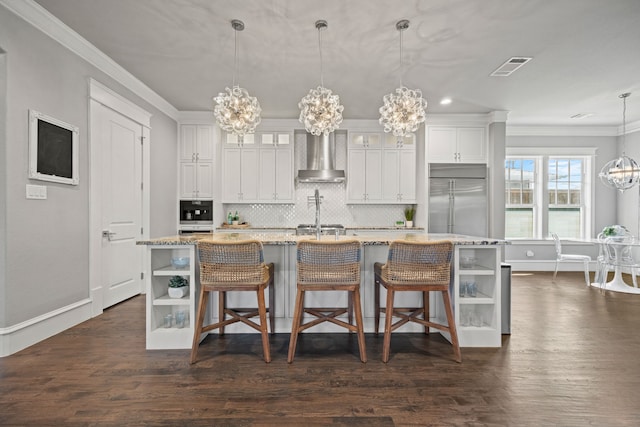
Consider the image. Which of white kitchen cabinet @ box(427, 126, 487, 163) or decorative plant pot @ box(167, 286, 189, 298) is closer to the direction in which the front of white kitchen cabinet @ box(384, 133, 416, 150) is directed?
the decorative plant pot

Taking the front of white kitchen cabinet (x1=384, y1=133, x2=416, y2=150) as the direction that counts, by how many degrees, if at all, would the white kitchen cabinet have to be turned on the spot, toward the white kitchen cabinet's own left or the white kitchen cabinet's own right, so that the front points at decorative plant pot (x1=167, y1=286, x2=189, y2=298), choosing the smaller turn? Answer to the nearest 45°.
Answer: approximately 45° to the white kitchen cabinet's own right

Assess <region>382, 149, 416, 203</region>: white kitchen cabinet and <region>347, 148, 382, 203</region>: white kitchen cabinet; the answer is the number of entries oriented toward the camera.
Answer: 2

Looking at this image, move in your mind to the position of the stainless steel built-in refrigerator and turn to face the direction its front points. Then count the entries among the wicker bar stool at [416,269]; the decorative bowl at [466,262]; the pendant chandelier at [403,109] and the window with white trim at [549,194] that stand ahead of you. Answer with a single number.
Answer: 3

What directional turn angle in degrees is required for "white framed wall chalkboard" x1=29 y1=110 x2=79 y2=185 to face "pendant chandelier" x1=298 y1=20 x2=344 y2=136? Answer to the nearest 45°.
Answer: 0° — it already faces it

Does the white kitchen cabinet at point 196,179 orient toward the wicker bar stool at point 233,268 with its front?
yes

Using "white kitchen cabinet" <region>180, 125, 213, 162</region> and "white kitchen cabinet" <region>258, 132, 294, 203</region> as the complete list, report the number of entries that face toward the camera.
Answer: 2

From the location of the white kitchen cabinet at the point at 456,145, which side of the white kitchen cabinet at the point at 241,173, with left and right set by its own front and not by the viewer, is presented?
left

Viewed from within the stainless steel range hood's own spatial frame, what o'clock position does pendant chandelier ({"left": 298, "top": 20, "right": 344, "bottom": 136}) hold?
The pendant chandelier is roughly at 12 o'clock from the stainless steel range hood.
